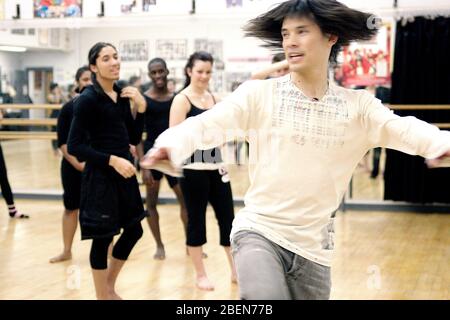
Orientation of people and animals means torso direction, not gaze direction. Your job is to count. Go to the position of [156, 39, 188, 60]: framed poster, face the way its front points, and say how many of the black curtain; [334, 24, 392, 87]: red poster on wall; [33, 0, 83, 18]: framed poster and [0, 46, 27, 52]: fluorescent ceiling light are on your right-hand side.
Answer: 2

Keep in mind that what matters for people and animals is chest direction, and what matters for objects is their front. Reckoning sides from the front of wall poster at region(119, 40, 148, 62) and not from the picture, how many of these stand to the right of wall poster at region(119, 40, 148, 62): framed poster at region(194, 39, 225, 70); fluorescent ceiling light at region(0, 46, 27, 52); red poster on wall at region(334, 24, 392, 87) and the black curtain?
1

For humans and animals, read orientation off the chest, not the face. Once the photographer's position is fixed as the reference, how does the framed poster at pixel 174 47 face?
facing the viewer

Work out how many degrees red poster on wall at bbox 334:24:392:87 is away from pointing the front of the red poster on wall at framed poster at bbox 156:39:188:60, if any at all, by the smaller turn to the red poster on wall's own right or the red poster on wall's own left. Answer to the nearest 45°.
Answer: approximately 90° to the red poster on wall's own right

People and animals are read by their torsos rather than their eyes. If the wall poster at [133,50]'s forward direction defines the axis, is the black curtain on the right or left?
on its left

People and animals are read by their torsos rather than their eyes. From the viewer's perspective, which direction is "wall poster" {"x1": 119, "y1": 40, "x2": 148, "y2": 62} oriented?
toward the camera

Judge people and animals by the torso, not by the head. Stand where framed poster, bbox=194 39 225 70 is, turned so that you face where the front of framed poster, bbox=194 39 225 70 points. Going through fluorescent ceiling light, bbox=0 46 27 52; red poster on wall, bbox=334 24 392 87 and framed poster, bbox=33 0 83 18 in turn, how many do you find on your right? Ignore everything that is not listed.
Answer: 2

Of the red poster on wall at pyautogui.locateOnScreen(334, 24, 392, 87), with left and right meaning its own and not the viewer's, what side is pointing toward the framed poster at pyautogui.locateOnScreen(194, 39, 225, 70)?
right

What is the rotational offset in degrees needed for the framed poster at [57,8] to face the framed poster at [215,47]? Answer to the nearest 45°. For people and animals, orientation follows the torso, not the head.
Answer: approximately 90° to its left

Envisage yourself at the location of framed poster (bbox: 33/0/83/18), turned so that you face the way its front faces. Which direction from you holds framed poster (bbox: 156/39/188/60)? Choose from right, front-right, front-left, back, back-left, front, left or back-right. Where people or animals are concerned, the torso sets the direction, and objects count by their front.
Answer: left

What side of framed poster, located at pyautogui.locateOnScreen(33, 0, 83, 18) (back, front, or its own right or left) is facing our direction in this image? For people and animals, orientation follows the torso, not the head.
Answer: front

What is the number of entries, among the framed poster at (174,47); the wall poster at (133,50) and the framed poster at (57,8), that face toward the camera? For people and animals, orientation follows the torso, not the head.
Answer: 3

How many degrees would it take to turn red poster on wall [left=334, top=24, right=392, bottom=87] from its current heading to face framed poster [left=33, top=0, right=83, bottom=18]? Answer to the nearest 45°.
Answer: approximately 90° to its right

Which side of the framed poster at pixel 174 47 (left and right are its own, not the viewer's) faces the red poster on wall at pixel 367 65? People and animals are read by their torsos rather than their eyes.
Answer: left

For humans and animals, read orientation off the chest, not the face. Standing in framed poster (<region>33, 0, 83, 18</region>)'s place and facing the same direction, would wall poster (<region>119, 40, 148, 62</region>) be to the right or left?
on its left
